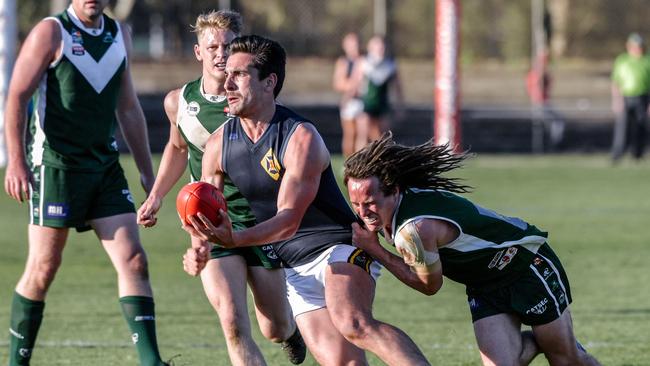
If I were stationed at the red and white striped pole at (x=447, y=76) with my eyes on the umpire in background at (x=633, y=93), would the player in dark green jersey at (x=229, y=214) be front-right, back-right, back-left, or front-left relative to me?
back-right

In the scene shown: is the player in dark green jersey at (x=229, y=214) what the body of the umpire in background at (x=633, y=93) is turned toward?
yes

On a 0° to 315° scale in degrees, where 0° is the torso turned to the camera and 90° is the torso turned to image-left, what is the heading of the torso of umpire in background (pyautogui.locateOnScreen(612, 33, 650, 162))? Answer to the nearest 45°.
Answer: approximately 0°

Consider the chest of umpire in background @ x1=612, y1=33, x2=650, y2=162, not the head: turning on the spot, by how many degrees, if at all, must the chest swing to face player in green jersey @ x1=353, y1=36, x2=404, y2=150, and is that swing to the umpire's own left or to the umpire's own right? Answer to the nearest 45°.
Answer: approximately 45° to the umpire's own right

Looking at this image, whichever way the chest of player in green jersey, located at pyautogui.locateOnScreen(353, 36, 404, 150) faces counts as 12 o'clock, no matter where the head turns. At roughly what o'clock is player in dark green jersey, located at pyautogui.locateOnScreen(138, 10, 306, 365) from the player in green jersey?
The player in dark green jersey is roughly at 12 o'clock from the player in green jersey.

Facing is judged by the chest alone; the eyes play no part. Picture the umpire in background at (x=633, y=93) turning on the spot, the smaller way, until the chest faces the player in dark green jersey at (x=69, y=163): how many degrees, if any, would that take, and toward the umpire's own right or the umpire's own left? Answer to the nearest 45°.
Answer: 0° — they already face them

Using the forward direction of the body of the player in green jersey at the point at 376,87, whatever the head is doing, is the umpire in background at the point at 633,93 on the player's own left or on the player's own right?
on the player's own left

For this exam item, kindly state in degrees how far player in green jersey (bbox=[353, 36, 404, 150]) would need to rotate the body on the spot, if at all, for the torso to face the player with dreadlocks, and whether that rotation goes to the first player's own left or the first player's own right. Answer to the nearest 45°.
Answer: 0° — they already face them

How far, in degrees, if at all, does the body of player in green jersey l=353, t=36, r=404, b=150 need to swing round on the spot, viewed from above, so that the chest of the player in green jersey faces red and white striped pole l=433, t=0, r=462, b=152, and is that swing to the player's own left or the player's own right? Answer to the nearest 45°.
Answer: approximately 45° to the player's own left

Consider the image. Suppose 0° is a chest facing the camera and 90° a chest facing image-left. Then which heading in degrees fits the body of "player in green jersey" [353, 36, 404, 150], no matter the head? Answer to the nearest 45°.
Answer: approximately 0°
